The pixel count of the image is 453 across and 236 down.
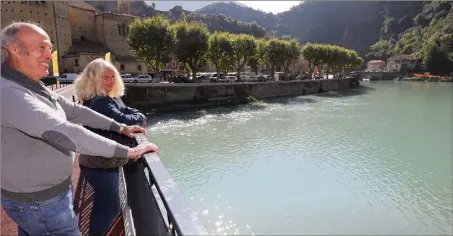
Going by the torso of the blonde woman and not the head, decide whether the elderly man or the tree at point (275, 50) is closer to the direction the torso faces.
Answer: the tree

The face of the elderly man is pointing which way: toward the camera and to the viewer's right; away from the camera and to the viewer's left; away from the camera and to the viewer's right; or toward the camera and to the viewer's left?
toward the camera and to the viewer's right

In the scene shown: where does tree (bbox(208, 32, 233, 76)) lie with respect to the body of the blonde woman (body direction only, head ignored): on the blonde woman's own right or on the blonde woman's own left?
on the blonde woman's own left

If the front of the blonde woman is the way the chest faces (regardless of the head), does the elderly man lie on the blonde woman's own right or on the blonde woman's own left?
on the blonde woman's own right

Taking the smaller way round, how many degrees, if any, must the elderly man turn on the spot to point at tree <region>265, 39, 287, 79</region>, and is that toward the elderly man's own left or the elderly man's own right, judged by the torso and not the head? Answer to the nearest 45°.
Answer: approximately 45° to the elderly man's own left

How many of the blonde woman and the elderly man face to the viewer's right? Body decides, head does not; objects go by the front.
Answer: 2

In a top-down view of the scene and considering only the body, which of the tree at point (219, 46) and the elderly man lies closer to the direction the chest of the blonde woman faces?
the tree

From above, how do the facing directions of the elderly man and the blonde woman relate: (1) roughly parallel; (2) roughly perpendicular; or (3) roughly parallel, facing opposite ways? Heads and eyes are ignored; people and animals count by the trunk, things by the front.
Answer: roughly parallel

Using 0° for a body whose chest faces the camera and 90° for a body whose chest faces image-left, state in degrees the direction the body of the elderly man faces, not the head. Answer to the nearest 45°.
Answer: approximately 270°

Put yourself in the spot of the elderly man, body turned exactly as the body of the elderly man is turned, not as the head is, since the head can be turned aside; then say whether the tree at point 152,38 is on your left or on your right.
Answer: on your left

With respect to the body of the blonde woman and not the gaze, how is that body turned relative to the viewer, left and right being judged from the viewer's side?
facing to the right of the viewer

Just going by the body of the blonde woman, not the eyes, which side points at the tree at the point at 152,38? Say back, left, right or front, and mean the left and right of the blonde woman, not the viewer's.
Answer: left

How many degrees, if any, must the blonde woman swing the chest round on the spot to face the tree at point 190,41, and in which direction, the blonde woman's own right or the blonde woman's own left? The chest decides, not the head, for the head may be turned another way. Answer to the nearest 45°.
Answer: approximately 90° to the blonde woman's own left
